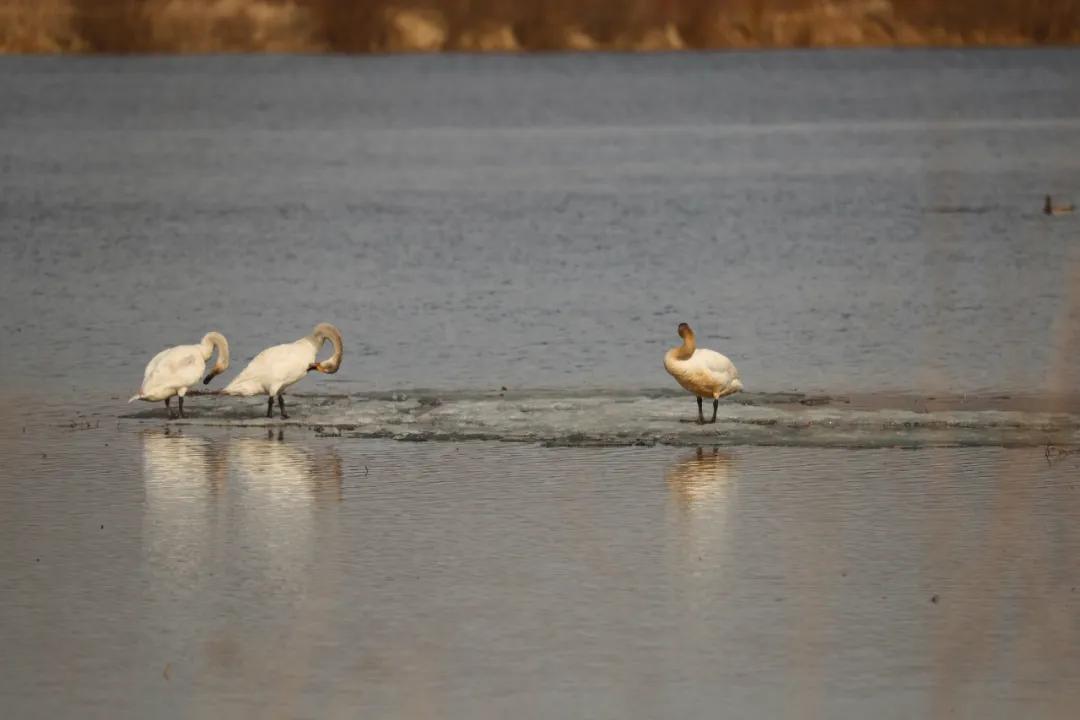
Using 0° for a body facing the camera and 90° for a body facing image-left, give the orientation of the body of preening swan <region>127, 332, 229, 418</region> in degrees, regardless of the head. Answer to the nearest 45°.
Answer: approximately 270°

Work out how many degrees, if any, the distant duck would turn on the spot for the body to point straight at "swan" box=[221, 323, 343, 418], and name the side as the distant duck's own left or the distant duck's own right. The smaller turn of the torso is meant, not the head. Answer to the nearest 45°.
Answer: approximately 90° to the distant duck's own left

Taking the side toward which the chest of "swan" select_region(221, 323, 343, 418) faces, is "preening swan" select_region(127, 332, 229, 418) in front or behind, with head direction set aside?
behind

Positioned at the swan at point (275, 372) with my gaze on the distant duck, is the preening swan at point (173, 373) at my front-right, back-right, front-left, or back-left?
back-left

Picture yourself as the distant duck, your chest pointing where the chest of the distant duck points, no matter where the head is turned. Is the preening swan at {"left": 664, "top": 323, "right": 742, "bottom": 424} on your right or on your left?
on your left

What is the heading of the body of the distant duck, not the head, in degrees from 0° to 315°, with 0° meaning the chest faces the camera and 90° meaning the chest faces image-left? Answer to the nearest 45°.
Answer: approximately 90°

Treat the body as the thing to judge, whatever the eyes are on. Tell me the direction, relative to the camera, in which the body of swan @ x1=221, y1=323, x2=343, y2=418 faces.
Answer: to the viewer's right

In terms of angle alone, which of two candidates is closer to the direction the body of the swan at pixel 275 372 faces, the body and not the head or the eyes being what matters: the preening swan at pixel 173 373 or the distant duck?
the distant duck
